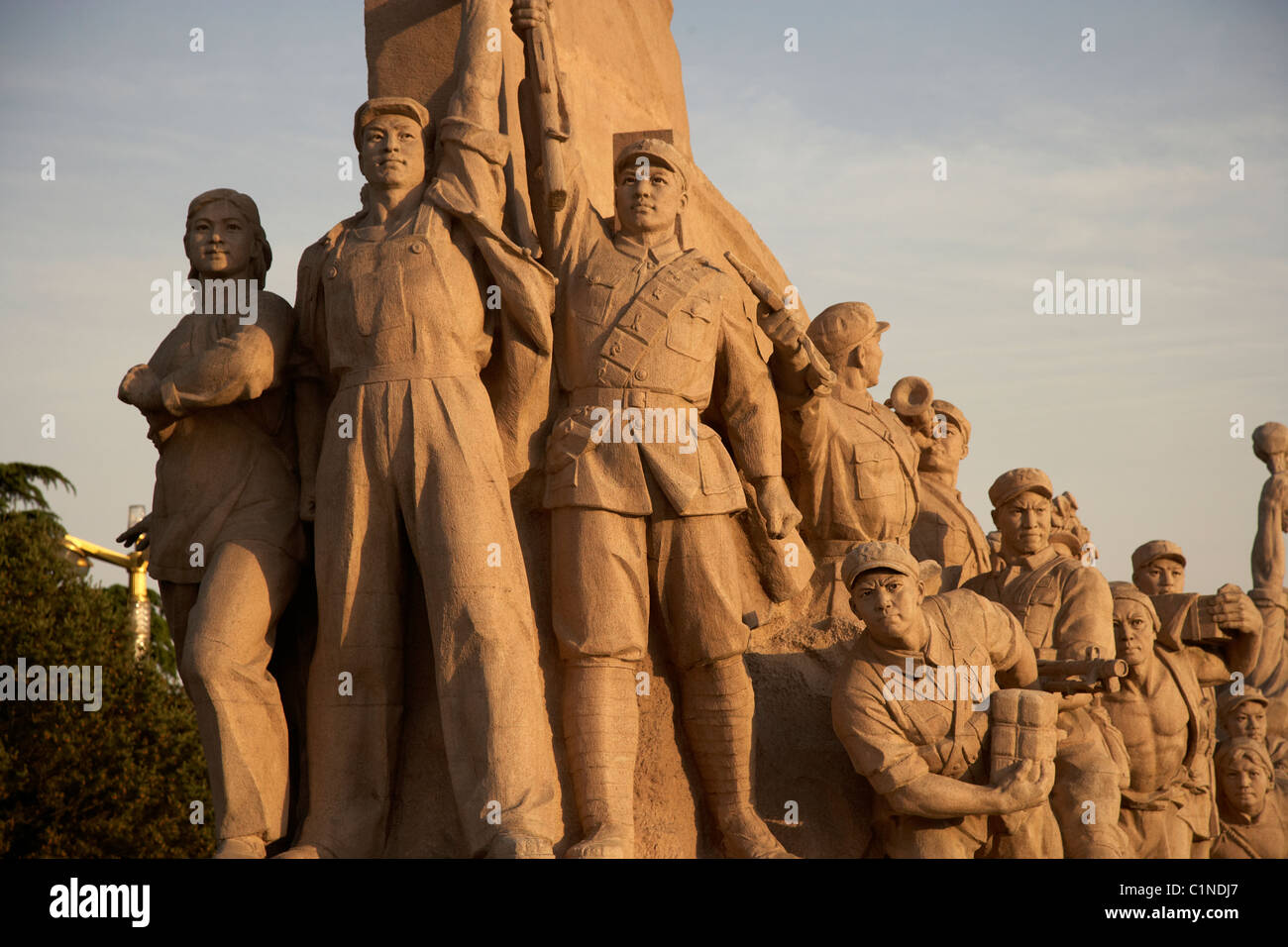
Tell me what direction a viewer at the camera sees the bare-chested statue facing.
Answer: facing the viewer and to the left of the viewer

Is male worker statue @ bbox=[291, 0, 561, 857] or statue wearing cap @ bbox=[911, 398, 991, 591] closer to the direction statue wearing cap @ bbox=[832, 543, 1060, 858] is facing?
the male worker statue

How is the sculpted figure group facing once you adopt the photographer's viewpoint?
facing the viewer

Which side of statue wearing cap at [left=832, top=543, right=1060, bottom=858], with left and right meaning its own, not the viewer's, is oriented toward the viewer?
front

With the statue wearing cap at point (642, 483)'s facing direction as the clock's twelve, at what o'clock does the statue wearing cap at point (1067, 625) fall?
the statue wearing cap at point (1067, 625) is roughly at 8 o'clock from the statue wearing cap at point (642, 483).

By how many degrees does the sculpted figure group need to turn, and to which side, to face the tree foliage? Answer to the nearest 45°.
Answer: approximately 135° to its right

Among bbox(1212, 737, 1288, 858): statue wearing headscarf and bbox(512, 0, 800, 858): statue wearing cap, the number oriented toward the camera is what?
2

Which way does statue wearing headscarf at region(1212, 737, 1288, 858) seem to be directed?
toward the camera

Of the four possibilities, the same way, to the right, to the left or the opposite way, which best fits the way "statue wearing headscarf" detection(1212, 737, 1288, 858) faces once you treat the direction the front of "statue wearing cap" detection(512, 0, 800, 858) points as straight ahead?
the same way

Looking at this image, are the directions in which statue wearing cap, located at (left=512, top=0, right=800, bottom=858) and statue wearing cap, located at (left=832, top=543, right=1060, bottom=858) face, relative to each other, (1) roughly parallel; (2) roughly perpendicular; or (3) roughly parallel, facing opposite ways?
roughly parallel

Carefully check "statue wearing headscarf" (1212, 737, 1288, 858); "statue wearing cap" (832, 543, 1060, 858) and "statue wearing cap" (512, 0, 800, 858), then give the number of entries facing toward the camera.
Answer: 3

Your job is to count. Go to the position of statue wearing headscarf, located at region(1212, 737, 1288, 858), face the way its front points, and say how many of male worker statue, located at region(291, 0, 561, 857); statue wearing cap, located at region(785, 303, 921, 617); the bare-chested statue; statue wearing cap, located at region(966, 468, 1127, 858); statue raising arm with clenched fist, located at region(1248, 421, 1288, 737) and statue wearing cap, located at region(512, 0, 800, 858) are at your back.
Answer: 1

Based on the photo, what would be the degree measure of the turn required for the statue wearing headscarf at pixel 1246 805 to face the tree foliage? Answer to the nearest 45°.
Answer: approximately 90° to its right
